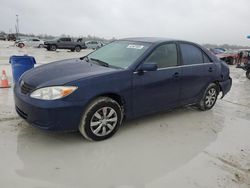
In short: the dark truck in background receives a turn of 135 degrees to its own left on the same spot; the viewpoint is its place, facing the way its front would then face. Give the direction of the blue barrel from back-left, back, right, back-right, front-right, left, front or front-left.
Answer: front-right

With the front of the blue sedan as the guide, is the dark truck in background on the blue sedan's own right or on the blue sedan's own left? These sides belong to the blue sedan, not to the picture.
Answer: on the blue sedan's own right

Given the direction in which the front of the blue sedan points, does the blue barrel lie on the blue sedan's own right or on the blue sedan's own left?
on the blue sedan's own right

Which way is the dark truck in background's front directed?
to the viewer's left

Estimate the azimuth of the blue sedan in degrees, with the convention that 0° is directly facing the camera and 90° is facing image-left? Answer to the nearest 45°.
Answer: approximately 45°

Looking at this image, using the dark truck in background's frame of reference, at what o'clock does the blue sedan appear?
The blue sedan is roughly at 9 o'clock from the dark truck in background.
